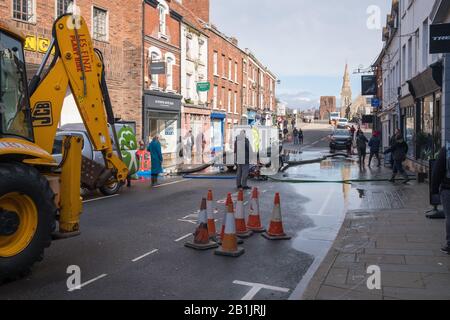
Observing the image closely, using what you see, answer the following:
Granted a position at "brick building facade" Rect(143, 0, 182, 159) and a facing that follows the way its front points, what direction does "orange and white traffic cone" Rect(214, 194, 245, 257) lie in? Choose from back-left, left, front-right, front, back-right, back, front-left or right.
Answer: front-right

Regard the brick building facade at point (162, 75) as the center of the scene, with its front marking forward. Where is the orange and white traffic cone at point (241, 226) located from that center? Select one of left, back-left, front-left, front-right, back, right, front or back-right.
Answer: front-right

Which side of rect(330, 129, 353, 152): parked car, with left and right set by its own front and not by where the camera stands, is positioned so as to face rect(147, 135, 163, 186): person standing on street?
front

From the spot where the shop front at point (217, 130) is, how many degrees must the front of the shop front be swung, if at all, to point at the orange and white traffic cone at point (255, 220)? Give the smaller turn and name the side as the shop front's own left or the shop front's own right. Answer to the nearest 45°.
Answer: approximately 45° to the shop front's own right

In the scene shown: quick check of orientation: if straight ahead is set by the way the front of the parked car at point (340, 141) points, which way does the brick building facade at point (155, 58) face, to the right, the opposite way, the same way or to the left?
to the left

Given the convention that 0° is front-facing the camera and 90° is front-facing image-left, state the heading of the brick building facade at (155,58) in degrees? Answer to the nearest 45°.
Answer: approximately 315°

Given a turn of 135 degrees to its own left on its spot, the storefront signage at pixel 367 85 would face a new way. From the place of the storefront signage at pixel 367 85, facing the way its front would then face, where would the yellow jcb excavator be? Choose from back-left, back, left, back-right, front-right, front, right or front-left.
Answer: back-right
